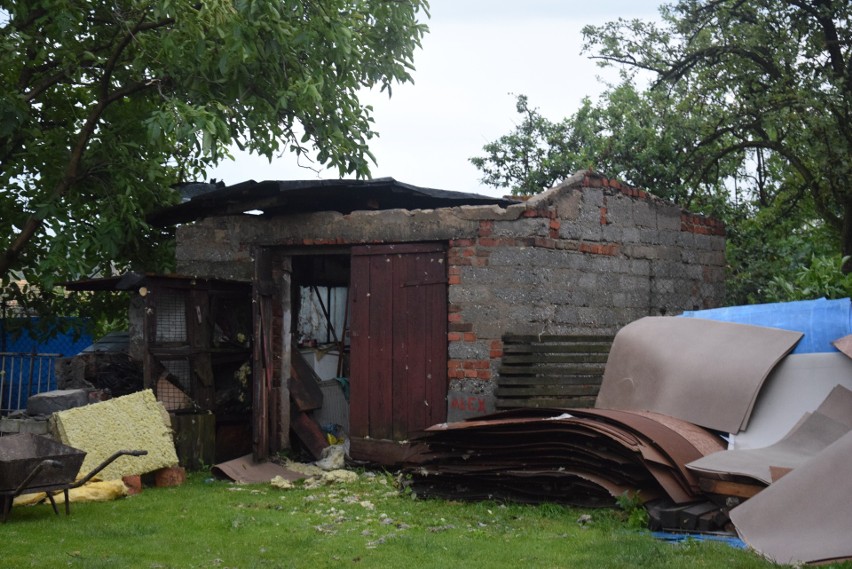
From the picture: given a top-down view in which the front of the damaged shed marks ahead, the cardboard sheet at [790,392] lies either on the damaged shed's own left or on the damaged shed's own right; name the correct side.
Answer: on the damaged shed's own left

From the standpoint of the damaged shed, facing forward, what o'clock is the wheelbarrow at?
The wheelbarrow is roughly at 12 o'clock from the damaged shed.

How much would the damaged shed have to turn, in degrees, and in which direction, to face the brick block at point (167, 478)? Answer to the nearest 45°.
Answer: approximately 45° to its right

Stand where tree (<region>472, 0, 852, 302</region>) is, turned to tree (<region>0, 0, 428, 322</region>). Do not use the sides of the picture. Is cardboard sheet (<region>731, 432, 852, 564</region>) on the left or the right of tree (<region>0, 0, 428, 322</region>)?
left

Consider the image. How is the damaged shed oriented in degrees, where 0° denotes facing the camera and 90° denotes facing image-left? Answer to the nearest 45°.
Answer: approximately 45°

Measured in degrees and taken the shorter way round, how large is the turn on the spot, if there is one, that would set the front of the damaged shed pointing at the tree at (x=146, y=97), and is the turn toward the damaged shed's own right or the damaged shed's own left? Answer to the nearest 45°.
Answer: approximately 90° to the damaged shed's own right

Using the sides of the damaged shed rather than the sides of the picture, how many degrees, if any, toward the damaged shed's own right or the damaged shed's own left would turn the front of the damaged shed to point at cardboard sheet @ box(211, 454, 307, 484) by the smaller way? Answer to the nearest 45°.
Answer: approximately 45° to the damaged shed's own right

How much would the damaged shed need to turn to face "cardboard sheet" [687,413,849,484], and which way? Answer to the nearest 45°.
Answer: approximately 90° to its left
